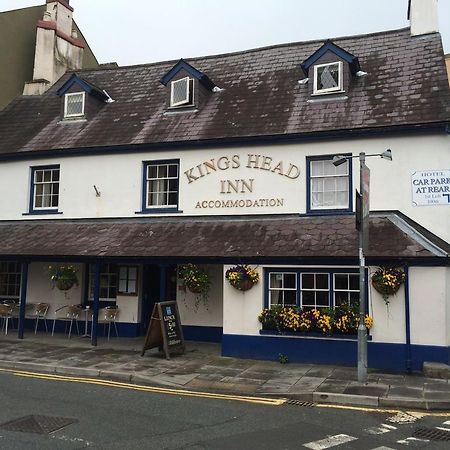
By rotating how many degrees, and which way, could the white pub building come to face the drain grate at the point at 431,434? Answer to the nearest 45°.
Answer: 0° — it already faces it

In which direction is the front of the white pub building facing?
toward the camera

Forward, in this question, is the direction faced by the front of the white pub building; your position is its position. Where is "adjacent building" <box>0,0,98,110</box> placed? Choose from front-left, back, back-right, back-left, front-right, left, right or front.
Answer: back-right

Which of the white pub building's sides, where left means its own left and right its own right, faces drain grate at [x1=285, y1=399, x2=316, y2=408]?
front

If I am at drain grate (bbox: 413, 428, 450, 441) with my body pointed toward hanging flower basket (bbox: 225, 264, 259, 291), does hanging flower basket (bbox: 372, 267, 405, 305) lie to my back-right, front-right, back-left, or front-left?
front-right
